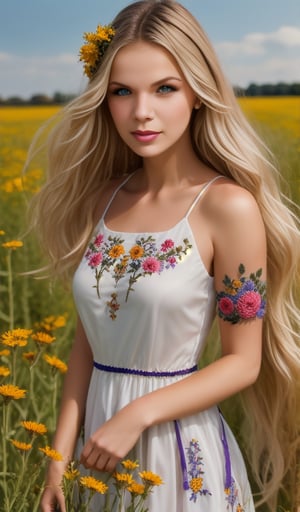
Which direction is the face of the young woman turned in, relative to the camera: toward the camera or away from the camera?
toward the camera

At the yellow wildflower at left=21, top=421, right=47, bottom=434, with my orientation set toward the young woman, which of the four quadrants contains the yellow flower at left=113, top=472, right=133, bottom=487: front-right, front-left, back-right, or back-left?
front-right

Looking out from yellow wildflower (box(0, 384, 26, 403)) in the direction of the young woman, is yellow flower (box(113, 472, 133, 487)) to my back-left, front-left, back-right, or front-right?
front-right

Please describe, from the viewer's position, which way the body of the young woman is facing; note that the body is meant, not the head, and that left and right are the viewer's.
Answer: facing the viewer and to the left of the viewer

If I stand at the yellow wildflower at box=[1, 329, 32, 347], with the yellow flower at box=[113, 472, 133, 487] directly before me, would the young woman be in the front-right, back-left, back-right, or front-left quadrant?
front-left
